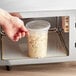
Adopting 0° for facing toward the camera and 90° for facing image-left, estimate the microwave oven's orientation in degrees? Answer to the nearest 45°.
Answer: approximately 0°
